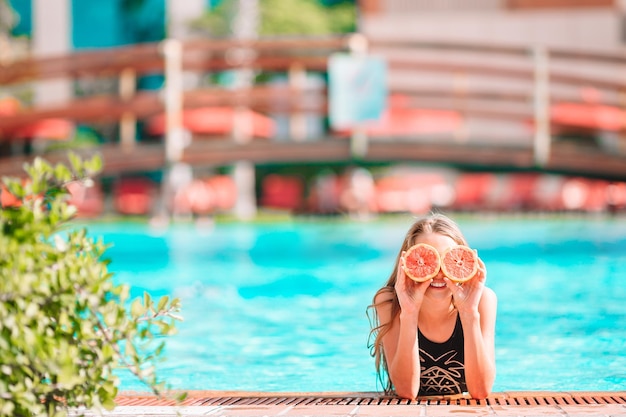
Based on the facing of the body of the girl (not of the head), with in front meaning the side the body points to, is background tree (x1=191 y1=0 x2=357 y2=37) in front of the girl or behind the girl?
behind

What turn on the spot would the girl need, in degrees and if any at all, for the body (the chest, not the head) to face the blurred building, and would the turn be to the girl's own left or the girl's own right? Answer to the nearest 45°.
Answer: approximately 180°

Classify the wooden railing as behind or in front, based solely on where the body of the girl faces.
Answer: behind

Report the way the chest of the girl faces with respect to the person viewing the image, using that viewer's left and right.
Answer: facing the viewer

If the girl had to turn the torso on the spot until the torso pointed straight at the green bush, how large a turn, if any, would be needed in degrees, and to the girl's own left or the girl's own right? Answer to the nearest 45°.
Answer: approximately 45° to the girl's own right

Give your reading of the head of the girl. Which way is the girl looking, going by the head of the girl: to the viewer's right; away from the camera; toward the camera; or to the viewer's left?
toward the camera

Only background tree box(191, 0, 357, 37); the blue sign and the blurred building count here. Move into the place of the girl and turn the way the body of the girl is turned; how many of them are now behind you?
3

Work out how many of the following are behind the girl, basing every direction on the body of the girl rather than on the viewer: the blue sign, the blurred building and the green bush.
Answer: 2

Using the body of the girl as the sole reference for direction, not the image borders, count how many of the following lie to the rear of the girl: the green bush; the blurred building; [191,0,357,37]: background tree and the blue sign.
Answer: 3

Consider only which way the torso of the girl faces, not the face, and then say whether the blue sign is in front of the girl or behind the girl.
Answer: behind
